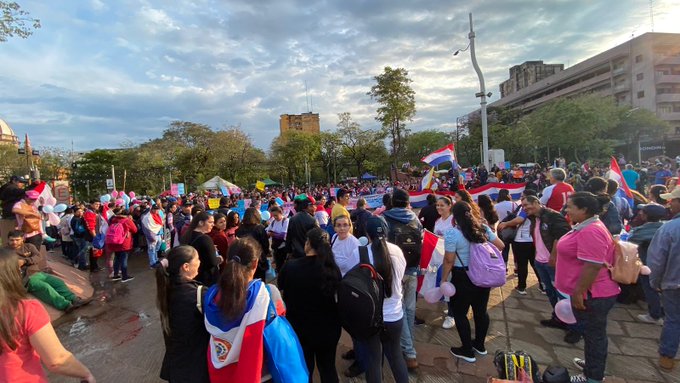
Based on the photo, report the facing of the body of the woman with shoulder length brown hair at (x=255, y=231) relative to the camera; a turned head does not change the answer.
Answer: away from the camera

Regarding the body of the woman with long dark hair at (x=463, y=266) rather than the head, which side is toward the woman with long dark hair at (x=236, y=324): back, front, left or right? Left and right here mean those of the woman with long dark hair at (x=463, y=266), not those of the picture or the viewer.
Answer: left

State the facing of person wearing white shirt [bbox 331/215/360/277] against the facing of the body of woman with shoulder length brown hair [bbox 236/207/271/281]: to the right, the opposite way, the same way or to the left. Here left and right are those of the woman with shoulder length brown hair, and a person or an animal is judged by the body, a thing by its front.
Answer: the opposite way
